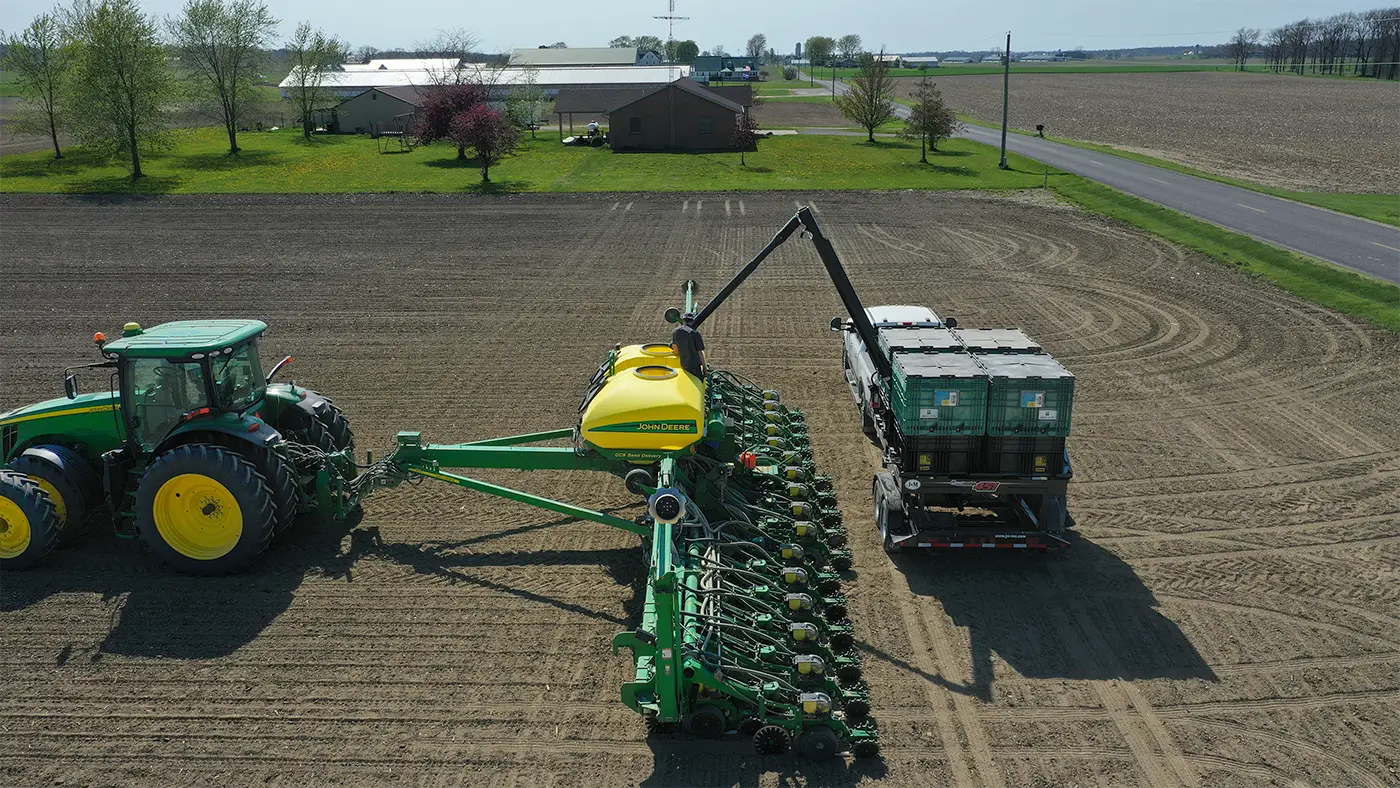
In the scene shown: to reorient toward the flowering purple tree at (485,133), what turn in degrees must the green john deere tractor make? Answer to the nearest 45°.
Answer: approximately 45° to its right

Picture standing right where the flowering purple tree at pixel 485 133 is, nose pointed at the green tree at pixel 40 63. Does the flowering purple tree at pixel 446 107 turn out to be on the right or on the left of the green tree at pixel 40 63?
right

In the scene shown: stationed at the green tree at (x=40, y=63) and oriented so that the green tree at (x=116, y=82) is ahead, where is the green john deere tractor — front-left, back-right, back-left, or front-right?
front-right

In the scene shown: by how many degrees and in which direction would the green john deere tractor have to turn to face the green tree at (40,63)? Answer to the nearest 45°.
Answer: approximately 45° to its right

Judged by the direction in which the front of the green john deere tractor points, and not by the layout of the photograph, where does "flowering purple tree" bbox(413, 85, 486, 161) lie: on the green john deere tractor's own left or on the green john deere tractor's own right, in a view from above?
on the green john deere tractor's own right

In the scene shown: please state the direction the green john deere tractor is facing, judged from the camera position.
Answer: facing away from the viewer and to the left of the viewer

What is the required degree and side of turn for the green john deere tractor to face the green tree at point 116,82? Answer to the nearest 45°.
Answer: approximately 45° to its right
